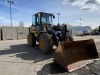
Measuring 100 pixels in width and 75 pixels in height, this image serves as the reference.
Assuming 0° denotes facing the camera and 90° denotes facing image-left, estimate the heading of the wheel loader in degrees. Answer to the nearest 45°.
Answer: approximately 315°
